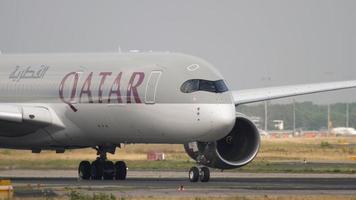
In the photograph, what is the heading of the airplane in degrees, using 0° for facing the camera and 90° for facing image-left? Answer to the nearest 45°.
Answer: approximately 315°
